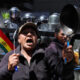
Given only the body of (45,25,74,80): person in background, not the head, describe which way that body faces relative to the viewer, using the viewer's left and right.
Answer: facing the viewer and to the right of the viewer
